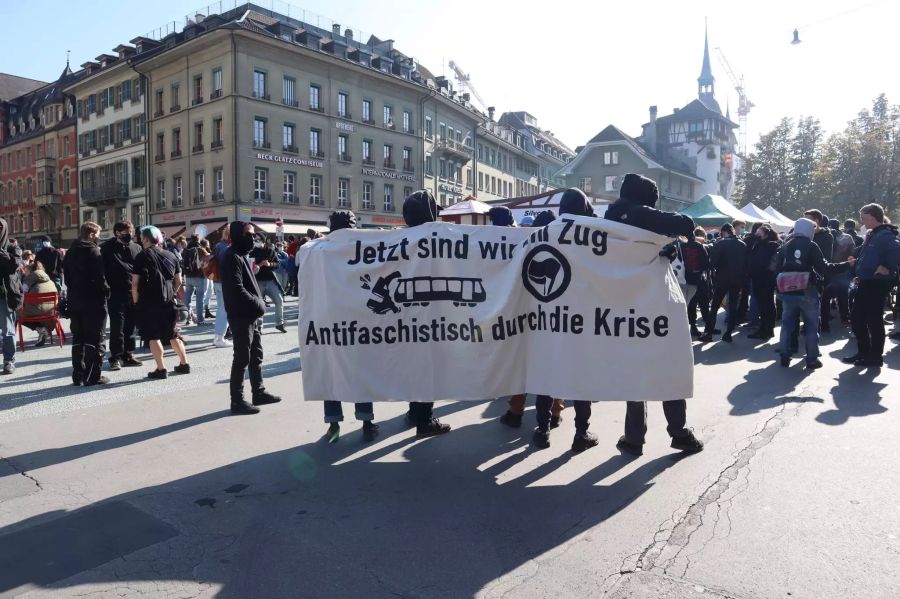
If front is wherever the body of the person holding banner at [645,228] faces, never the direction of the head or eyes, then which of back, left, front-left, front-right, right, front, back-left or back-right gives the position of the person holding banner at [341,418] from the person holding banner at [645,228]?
right

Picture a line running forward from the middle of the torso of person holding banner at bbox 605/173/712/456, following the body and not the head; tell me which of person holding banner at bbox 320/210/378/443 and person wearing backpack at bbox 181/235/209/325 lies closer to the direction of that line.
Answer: the person holding banner

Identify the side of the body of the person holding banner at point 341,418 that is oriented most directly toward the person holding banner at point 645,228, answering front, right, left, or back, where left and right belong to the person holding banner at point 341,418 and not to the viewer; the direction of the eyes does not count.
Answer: left

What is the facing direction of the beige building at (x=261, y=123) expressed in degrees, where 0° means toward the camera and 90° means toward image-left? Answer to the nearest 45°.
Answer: approximately 315°

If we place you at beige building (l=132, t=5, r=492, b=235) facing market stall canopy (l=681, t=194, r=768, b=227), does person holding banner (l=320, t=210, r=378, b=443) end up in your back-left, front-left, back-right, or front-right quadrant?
front-right

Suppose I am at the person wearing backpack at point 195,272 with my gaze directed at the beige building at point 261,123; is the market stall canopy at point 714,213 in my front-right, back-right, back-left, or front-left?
front-right

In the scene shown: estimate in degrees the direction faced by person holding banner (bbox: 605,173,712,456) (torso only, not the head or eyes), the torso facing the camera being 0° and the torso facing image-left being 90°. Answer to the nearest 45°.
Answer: approximately 0°

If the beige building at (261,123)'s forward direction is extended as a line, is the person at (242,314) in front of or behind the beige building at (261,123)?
in front

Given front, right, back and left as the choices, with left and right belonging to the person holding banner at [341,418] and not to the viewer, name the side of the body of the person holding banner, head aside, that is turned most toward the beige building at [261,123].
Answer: back

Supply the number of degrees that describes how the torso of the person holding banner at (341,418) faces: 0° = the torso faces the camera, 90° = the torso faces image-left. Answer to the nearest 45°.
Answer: approximately 0°

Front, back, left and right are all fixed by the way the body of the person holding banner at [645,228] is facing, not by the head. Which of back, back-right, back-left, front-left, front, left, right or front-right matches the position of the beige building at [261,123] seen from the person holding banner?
back-right

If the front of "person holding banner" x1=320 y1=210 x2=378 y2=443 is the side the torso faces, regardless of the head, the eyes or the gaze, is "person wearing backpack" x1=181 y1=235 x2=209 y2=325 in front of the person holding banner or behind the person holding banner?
behind

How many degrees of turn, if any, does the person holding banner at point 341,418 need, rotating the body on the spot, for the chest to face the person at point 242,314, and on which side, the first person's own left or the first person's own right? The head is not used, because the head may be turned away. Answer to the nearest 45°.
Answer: approximately 135° to the first person's own right

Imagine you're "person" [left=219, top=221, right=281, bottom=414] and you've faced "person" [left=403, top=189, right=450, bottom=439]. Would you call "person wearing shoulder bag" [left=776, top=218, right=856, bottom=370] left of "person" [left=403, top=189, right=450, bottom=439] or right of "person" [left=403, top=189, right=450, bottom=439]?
left
